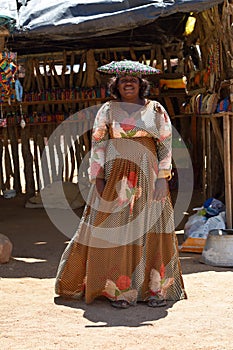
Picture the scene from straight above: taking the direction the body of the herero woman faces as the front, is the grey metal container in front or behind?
behind

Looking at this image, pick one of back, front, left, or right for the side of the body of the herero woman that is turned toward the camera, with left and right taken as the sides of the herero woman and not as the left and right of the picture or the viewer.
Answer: front

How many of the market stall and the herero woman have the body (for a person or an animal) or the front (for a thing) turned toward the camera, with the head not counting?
2

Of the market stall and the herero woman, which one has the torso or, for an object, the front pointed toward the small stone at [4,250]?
the market stall

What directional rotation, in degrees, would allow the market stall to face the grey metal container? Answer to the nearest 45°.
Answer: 0° — it already faces it

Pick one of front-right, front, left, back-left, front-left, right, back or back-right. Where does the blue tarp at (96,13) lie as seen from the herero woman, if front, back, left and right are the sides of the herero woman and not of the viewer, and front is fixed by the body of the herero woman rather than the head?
back

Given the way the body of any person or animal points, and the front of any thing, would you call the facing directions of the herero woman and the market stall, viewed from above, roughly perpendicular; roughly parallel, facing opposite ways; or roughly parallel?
roughly parallel

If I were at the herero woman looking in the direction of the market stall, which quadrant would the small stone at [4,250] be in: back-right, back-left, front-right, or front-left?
front-left

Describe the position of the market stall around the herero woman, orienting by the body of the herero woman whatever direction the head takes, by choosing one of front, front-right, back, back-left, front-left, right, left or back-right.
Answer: back

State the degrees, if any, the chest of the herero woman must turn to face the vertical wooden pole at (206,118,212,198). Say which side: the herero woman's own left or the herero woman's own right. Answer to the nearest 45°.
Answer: approximately 180°

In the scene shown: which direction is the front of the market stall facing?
toward the camera

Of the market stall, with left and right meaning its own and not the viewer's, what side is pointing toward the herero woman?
front
